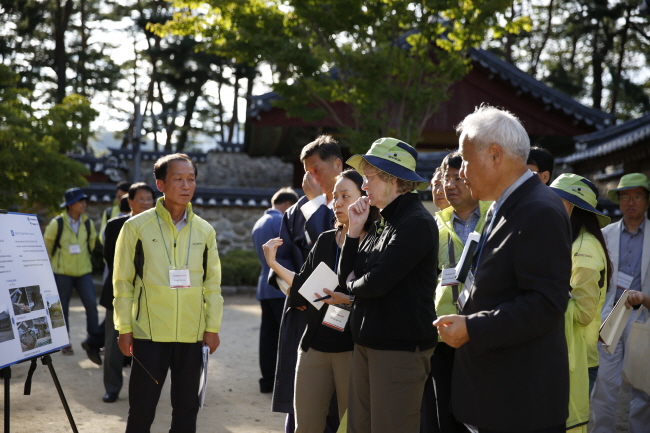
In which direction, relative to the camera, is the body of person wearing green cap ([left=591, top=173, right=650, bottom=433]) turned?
toward the camera

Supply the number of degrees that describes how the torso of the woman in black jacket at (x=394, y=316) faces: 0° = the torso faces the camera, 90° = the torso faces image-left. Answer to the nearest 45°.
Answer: approximately 90°

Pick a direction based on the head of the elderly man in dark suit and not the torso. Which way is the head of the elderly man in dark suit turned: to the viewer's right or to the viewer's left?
to the viewer's left

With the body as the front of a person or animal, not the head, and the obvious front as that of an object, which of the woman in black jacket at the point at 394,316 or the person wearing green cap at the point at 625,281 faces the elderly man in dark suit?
the person wearing green cap

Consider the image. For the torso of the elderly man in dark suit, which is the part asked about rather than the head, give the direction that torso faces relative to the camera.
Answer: to the viewer's left

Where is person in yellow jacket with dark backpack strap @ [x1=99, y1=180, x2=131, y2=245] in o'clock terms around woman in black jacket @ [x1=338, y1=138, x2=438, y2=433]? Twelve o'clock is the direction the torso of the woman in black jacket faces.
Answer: The person in yellow jacket with dark backpack strap is roughly at 2 o'clock from the woman in black jacket.

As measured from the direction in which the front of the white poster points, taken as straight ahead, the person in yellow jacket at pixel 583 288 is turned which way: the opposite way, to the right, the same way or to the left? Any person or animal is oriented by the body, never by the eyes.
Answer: the opposite way

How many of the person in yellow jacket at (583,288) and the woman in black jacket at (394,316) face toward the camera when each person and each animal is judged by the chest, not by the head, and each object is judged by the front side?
0

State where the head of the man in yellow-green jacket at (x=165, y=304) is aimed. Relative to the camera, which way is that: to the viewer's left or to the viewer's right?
to the viewer's right

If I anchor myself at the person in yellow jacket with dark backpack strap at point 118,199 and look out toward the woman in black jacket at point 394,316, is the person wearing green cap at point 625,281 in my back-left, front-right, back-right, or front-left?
front-left
